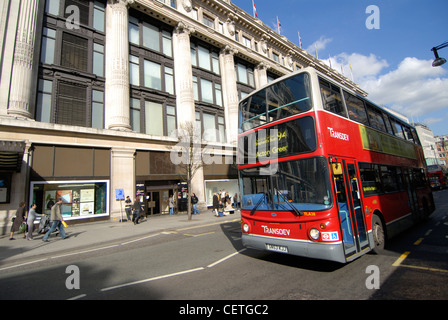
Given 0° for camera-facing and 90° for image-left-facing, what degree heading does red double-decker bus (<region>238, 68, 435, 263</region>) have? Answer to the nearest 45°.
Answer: approximately 45°

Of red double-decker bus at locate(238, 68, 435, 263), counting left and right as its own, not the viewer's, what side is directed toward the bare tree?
right

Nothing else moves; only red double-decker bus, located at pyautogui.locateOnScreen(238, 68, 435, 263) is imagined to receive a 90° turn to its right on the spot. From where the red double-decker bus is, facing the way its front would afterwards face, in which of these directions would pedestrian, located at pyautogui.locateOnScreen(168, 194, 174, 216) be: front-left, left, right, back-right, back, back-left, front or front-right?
front

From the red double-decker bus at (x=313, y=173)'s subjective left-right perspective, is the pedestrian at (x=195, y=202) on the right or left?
on its right
